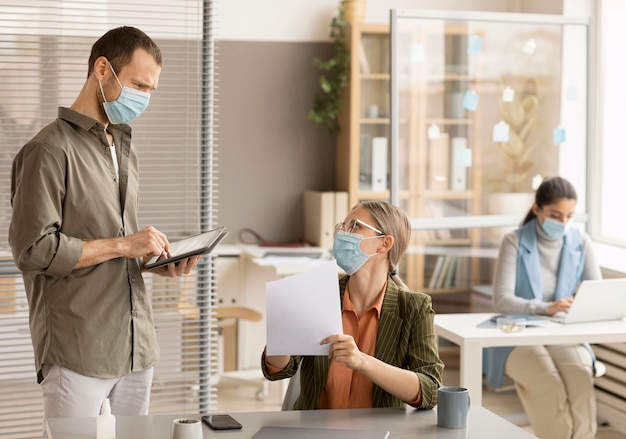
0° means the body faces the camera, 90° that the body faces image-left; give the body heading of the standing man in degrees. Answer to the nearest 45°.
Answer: approximately 315°

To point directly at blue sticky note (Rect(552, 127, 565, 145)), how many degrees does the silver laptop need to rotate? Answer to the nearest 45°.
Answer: approximately 45° to its right

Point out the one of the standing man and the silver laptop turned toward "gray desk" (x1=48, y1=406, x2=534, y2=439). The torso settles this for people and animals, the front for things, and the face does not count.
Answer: the standing man

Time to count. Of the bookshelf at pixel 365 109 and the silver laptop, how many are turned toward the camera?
1

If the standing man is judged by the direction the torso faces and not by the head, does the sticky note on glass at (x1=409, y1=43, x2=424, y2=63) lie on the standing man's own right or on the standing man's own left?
on the standing man's own left

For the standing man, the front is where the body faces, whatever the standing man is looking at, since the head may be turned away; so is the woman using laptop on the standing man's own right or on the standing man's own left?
on the standing man's own left

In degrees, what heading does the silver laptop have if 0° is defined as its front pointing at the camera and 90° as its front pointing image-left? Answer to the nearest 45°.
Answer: approximately 135°

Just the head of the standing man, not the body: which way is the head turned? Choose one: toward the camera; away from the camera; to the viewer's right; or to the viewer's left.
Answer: to the viewer's right

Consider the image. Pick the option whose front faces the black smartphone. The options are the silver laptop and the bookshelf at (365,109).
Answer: the bookshelf
